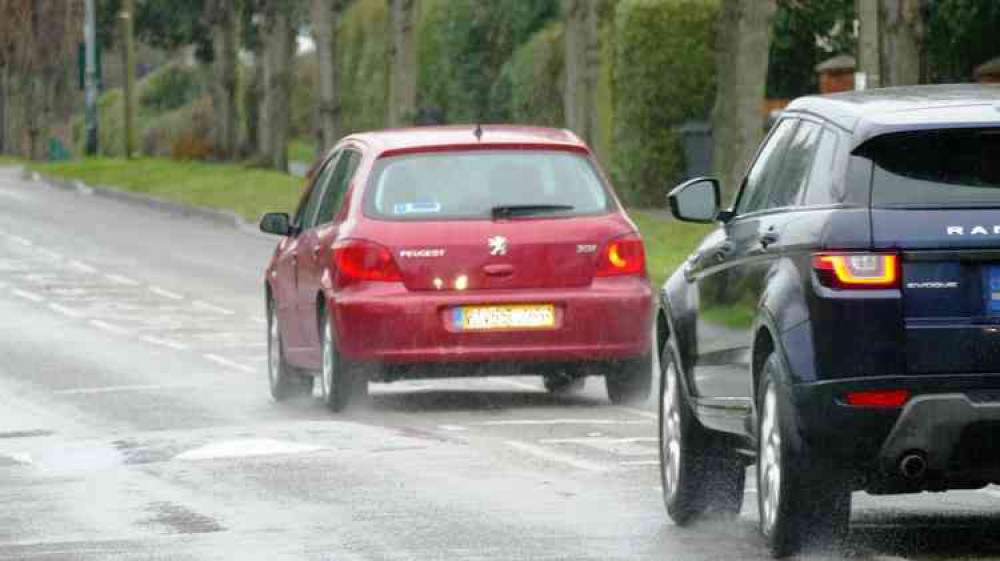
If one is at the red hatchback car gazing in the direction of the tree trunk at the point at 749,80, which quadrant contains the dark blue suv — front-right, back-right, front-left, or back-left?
back-right

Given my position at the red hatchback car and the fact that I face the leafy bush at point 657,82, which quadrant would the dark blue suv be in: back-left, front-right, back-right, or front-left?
back-right

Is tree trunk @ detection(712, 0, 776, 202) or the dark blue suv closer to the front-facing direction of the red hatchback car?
the tree trunk

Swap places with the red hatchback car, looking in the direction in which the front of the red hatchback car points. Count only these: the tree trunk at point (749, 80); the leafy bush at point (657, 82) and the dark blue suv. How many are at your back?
1

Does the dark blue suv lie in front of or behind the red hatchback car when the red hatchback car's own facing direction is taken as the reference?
behind

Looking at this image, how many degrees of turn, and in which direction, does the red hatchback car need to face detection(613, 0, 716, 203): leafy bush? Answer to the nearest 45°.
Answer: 0° — it already faces it

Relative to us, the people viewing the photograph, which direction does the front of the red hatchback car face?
facing away from the viewer

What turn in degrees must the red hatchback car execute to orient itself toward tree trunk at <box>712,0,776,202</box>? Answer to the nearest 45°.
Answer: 0° — it already faces it
